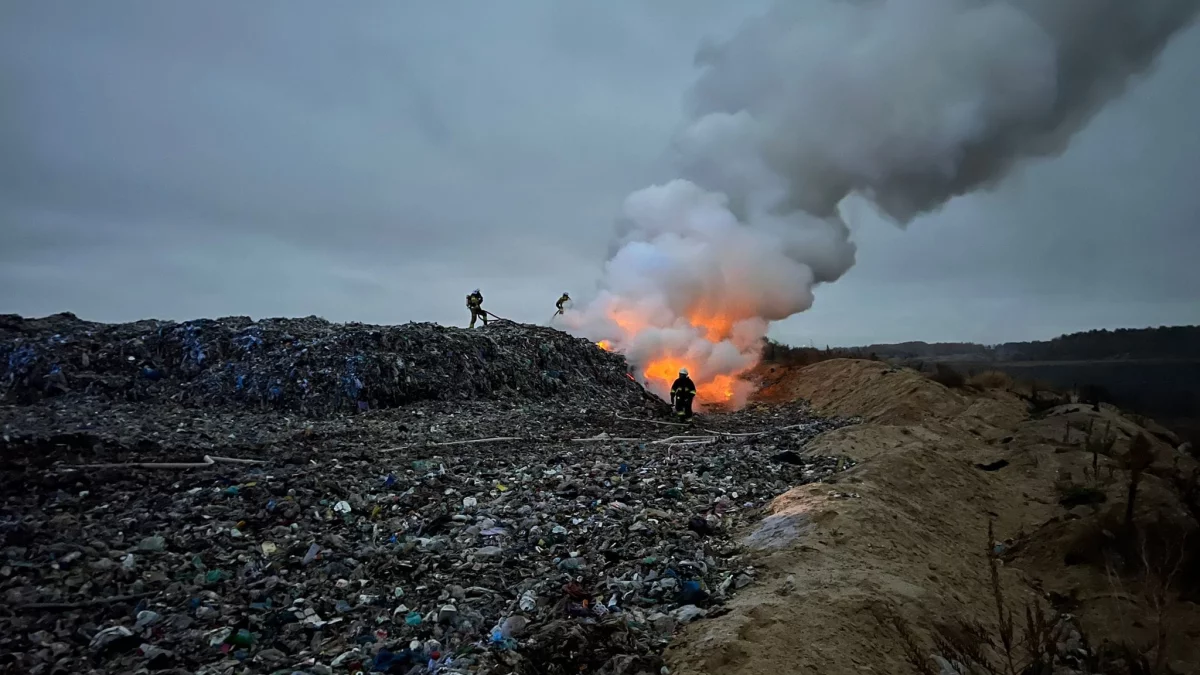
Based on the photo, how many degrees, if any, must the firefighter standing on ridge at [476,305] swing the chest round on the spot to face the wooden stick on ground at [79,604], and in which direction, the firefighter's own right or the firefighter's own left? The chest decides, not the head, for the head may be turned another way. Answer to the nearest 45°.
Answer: approximately 90° to the firefighter's own right

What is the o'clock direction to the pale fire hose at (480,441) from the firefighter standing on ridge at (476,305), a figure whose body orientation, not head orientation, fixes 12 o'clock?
The pale fire hose is roughly at 3 o'clock from the firefighter standing on ridge.

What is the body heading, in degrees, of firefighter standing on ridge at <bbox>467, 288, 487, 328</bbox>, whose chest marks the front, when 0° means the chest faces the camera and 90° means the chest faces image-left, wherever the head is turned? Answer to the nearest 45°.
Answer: approximately 270°

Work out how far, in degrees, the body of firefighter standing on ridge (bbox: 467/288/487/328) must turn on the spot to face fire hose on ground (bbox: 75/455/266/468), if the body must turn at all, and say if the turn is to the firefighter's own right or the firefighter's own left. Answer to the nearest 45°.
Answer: approximately 90° to the firefighter's own right

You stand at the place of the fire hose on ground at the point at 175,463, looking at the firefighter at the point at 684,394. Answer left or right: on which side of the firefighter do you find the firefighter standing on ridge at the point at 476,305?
left

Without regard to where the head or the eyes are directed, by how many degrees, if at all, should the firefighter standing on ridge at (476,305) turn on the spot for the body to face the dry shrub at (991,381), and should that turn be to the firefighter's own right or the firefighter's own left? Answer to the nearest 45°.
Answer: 0° — they already face it

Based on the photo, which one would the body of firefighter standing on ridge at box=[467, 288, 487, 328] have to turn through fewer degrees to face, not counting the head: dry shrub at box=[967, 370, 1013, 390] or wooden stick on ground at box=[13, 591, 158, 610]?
the dry shrub

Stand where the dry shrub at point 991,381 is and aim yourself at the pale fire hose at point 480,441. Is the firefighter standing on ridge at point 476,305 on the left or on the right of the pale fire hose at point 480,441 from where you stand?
right

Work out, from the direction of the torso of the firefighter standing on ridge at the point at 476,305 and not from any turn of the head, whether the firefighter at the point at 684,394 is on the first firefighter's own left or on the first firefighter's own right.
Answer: on the first firefighter's own right
